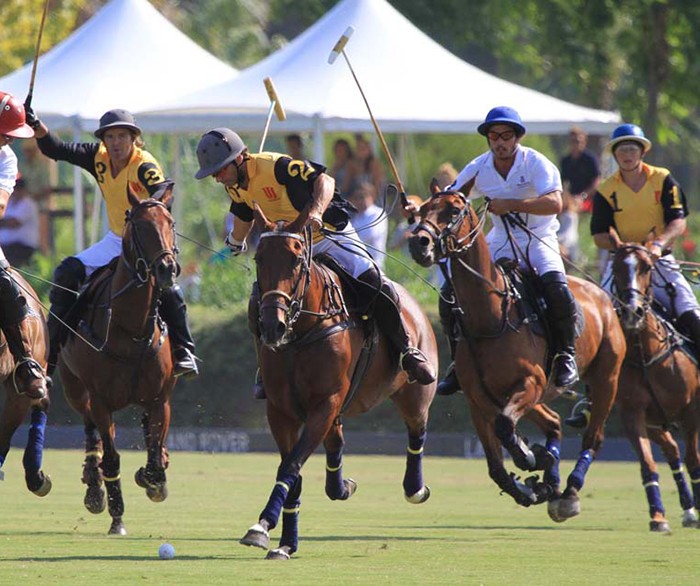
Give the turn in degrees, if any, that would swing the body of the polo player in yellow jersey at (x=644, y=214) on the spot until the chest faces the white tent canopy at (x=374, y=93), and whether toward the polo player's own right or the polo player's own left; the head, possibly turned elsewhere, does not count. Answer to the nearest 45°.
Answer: approximately 135° to the polo player's own right

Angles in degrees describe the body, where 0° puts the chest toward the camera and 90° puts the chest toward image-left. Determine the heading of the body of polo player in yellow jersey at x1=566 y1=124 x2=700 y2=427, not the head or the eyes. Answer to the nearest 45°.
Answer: approximately 0°

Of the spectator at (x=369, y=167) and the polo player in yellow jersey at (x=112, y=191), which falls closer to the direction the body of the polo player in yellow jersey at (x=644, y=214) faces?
the polo player in yellow jersey

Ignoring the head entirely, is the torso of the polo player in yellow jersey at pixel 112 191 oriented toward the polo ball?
yes

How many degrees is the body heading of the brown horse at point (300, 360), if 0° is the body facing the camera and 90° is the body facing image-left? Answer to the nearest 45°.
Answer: approximately 45°

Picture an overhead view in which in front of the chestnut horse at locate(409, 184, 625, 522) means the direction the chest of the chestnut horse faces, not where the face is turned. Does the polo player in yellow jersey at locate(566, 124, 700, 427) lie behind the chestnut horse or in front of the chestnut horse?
behind

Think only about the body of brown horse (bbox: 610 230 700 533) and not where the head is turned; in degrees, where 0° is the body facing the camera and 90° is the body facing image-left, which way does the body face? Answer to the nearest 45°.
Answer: approximately 45°

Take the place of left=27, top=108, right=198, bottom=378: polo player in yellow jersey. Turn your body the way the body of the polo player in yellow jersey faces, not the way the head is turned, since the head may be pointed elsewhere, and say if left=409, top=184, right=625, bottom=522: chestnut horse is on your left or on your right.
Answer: on your left

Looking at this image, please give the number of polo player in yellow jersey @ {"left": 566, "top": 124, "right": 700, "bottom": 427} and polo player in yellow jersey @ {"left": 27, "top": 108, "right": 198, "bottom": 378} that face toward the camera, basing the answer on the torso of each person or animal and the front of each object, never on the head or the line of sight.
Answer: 2

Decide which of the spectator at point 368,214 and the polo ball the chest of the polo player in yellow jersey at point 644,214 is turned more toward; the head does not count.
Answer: the polo ball
